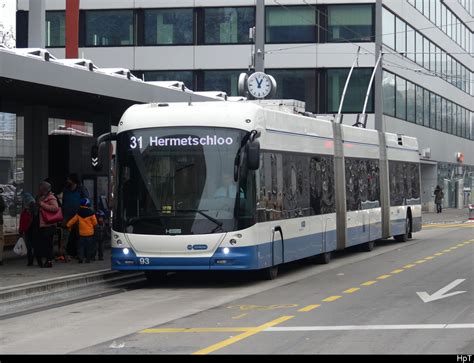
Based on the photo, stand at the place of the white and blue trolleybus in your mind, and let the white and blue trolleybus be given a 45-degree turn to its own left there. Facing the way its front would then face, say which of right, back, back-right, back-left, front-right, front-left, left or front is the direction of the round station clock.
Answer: back-left

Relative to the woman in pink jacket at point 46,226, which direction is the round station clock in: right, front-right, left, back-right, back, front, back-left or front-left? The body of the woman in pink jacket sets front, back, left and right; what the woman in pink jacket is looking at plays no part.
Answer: front-left

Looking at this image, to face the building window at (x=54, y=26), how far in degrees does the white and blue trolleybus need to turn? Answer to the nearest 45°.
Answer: approximately 180°
